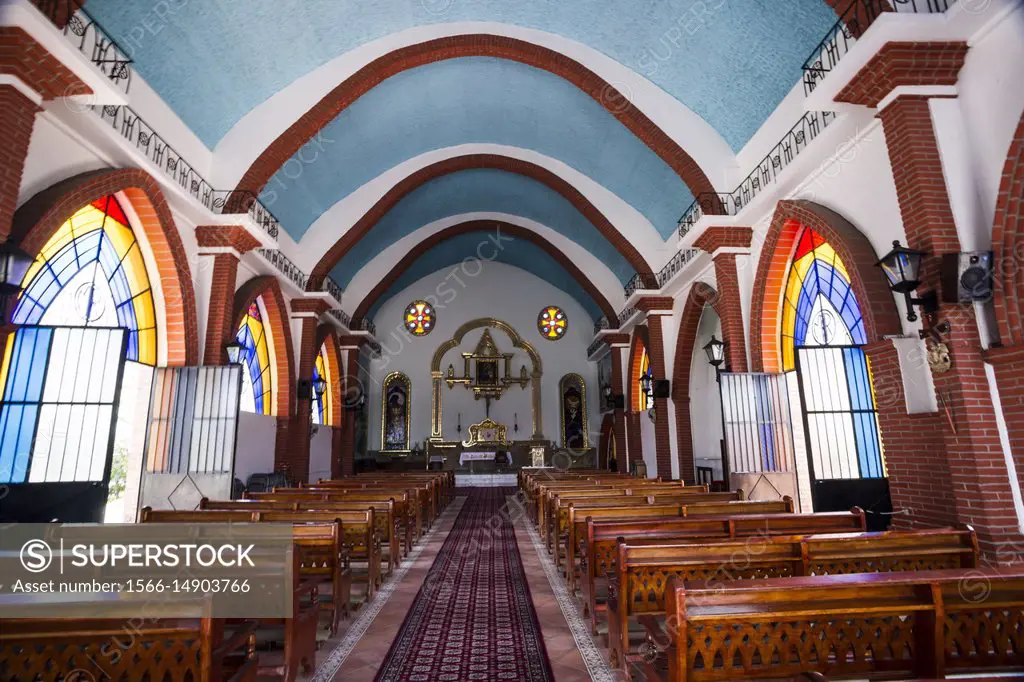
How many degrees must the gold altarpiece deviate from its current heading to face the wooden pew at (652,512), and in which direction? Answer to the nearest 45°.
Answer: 0° — it already faces it

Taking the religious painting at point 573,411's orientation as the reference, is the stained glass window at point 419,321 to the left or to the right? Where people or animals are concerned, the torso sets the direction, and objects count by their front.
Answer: on its right

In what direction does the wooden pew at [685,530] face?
away from the camera

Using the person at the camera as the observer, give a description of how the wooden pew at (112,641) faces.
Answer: facing away from the viewer

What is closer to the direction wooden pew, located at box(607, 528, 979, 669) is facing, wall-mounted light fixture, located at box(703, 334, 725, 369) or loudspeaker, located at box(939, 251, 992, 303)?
the wall-mounted light fixture

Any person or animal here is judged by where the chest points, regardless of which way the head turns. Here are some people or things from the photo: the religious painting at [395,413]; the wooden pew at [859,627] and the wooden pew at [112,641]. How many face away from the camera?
2

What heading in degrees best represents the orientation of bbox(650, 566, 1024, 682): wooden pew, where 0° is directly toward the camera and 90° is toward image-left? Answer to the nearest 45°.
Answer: approximately 180°

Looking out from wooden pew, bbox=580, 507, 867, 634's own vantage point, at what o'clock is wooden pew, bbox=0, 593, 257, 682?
wooden pew, bbox=0, 593, 257, 682 is roughly at 7 o'clock from wooden pew, bbox=580, 507, 867, 634.

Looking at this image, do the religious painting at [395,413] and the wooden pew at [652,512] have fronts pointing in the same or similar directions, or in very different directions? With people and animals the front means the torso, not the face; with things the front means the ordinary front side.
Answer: very different directions

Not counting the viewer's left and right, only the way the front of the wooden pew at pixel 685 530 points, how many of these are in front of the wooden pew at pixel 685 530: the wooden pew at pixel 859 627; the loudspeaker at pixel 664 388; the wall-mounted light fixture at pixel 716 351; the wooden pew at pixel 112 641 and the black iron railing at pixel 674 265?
3

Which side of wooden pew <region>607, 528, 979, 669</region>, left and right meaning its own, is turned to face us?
back

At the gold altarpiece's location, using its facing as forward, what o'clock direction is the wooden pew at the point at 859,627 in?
The wooden pew is roughly at 12 o'clock from the gold altarpiece.

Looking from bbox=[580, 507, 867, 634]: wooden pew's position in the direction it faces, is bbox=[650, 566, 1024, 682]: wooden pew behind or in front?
behind

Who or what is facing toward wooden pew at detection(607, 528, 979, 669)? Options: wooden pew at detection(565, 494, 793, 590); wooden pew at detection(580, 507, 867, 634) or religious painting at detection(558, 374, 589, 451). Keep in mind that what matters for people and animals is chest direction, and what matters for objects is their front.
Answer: the religious painting

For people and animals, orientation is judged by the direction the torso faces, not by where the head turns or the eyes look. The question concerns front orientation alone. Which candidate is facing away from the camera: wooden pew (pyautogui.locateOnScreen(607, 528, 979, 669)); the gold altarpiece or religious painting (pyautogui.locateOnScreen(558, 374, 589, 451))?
the wooden pew

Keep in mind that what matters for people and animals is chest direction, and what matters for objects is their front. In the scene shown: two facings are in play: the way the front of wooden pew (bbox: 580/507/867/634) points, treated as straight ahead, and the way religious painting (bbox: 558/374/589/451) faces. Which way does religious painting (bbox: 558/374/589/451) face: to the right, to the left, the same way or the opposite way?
the opposite way

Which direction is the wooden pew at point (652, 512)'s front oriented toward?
away from the camera
